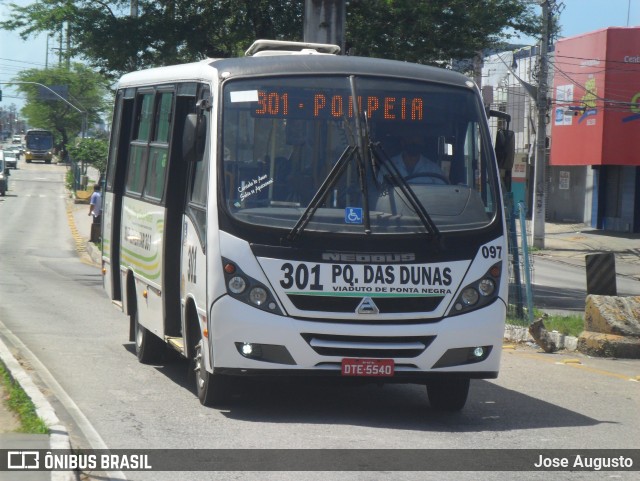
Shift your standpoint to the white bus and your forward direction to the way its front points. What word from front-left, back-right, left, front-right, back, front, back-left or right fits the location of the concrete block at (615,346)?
back-left

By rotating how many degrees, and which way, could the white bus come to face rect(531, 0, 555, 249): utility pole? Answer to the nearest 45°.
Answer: approximately 180°

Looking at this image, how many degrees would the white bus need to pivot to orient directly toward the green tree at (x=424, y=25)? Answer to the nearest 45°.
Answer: approximately 180°

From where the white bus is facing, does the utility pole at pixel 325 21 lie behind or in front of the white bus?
behind

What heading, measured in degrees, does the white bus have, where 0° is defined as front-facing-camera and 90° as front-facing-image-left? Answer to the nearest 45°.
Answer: approximately 0°

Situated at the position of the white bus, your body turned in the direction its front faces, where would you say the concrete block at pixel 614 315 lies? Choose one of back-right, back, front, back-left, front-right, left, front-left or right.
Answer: back-left

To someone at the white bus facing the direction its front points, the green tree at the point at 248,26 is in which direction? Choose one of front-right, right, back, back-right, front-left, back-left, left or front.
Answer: back
